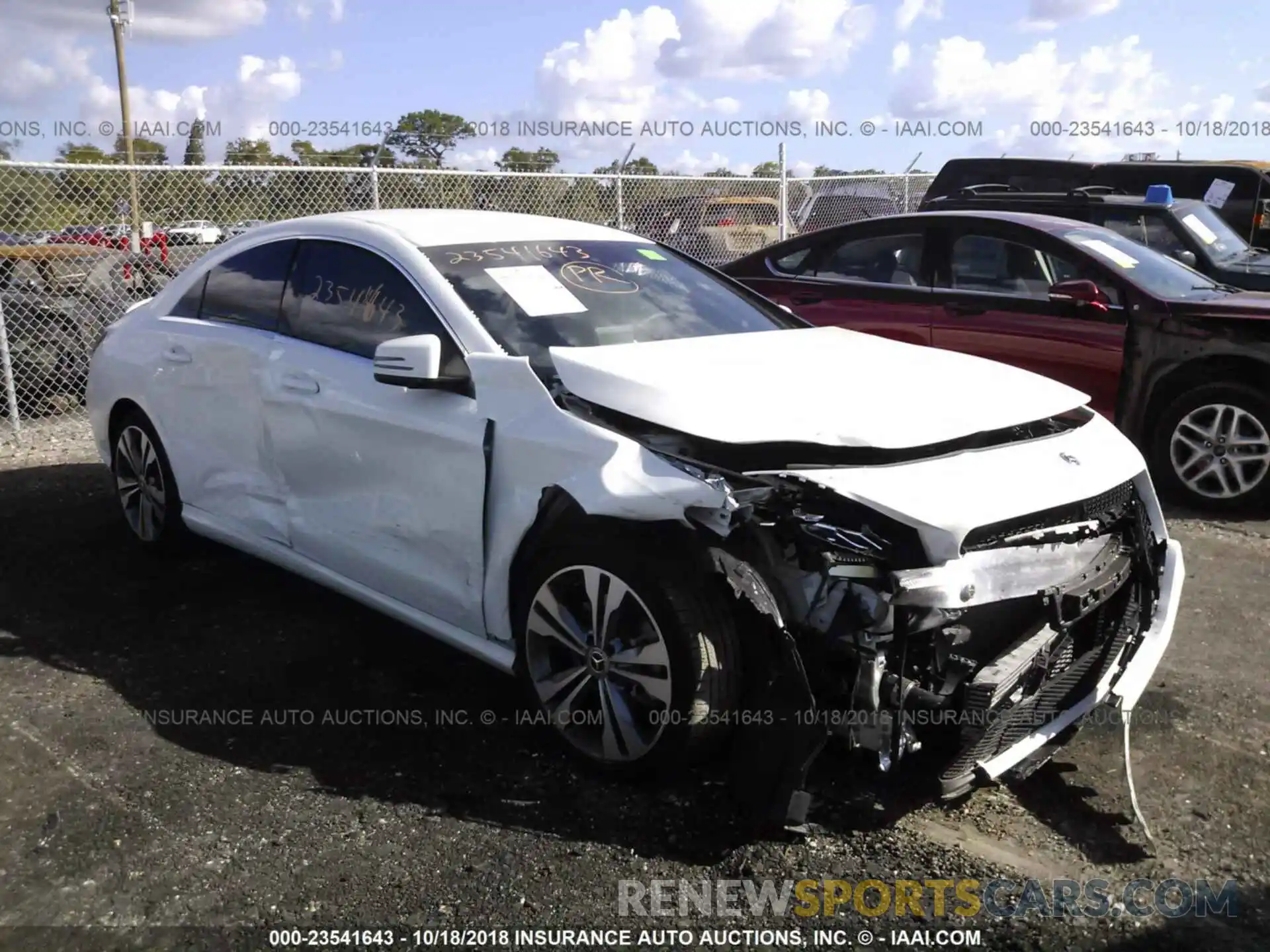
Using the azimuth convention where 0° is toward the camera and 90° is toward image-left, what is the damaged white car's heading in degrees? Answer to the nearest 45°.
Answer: approximately 315°

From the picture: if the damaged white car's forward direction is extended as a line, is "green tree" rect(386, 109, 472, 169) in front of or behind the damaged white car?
behind

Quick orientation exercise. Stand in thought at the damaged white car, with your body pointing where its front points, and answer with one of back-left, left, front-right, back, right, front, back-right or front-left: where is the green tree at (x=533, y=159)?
back-left

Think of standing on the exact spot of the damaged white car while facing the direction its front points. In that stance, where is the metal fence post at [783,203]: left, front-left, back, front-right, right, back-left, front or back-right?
back-left

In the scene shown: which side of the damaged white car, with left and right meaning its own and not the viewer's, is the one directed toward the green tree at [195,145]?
back

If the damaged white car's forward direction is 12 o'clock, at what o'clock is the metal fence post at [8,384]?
The metal fence post is roughly at 6 o'clock from the damaged white car.
